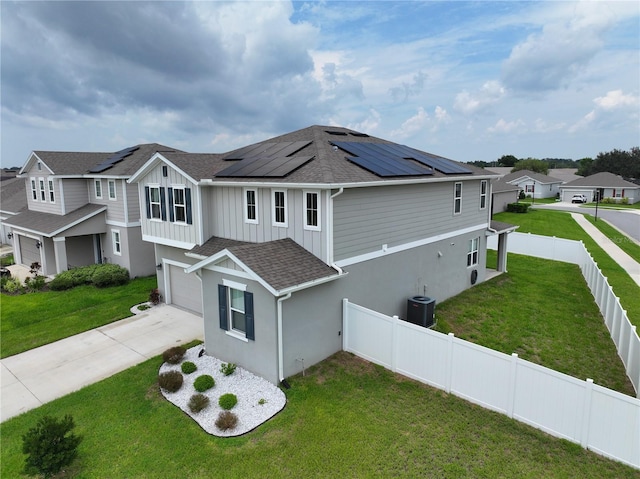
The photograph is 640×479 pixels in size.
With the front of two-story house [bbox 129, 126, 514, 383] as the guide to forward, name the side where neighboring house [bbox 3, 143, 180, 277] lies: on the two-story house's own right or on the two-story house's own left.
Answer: on the two-story house's own right

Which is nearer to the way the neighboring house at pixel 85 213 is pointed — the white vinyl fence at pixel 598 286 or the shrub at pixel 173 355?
the shrub

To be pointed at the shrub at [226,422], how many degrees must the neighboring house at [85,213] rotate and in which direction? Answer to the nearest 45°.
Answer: approximately 45° to its left

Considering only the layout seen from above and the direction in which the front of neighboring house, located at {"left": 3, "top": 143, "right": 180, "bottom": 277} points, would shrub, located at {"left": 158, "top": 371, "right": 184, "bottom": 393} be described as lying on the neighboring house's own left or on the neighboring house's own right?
on the neighboring house's own left

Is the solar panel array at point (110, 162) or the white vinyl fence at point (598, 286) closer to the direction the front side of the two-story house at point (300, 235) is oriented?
the solar panel array

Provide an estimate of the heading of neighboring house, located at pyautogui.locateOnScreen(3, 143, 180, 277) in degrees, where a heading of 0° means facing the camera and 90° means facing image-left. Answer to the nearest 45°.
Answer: approximately 45°

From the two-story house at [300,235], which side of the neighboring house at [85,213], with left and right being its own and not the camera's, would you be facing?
left

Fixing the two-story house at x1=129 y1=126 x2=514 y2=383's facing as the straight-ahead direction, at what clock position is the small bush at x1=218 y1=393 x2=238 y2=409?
The small bush is roughly at 11 o'clock from the two-story house.

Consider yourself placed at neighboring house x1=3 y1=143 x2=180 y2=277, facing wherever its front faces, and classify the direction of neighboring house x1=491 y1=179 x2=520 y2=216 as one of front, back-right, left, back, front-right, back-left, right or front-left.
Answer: back-left

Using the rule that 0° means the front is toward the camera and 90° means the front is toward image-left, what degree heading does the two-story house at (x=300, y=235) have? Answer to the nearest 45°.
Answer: approximately 45°

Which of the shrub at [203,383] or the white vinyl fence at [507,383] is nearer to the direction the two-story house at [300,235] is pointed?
the shrub
